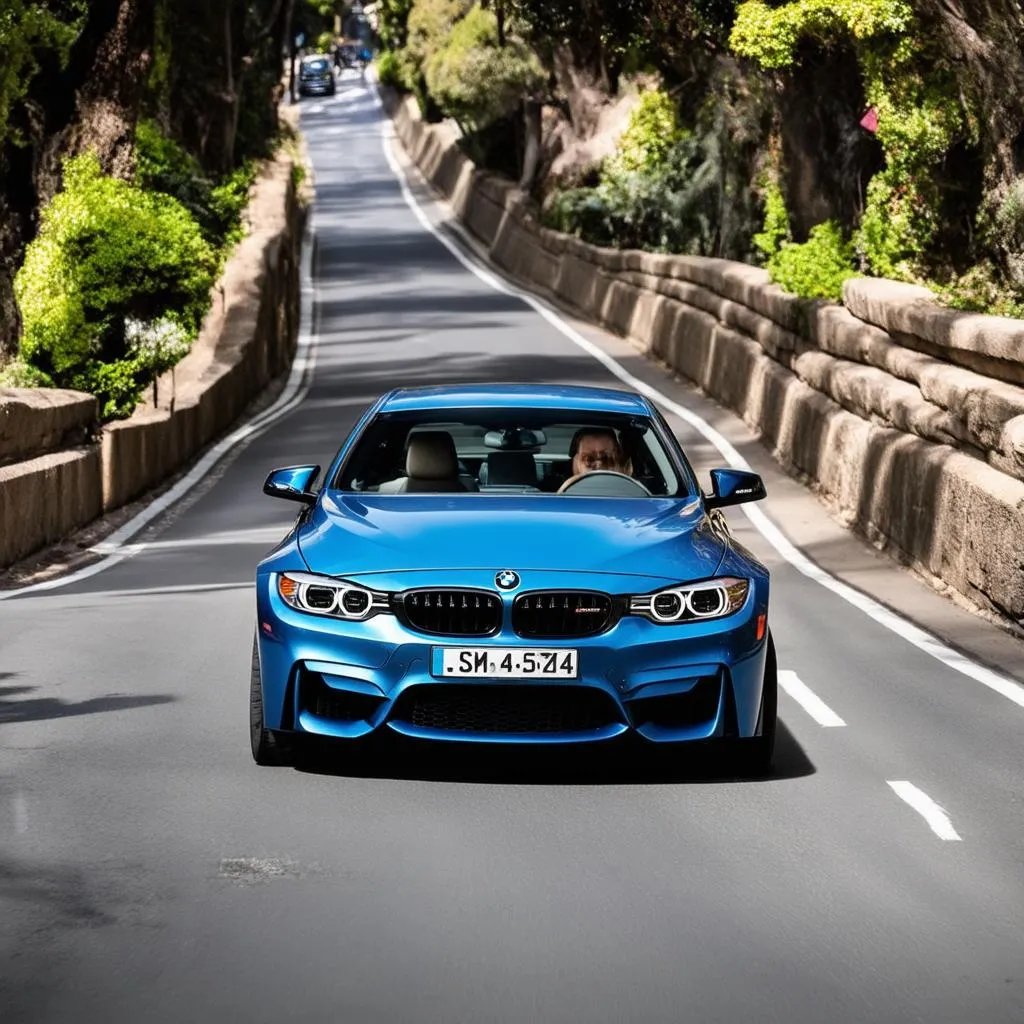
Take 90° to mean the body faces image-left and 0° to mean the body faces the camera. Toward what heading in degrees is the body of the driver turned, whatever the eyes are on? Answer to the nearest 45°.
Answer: approximately 0°

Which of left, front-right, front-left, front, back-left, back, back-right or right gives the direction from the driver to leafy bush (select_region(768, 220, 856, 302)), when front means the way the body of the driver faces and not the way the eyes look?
back

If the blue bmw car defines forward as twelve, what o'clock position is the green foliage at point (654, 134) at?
The green foliage is roughly at 6 o'clock from the blue bmw car.

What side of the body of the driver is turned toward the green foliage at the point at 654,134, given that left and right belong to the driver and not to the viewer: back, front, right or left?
back

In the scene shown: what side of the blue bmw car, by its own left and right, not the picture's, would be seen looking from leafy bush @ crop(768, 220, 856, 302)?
back

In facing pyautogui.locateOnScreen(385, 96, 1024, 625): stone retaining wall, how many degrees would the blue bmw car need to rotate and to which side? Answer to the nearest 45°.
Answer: approximately 180°

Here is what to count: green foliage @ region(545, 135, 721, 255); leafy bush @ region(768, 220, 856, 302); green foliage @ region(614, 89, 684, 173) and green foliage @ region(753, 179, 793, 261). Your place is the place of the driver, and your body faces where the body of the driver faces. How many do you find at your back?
4

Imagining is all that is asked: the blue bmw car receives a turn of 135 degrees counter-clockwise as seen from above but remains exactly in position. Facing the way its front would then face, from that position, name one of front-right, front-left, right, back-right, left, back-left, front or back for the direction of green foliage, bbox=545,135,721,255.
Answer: front-left
